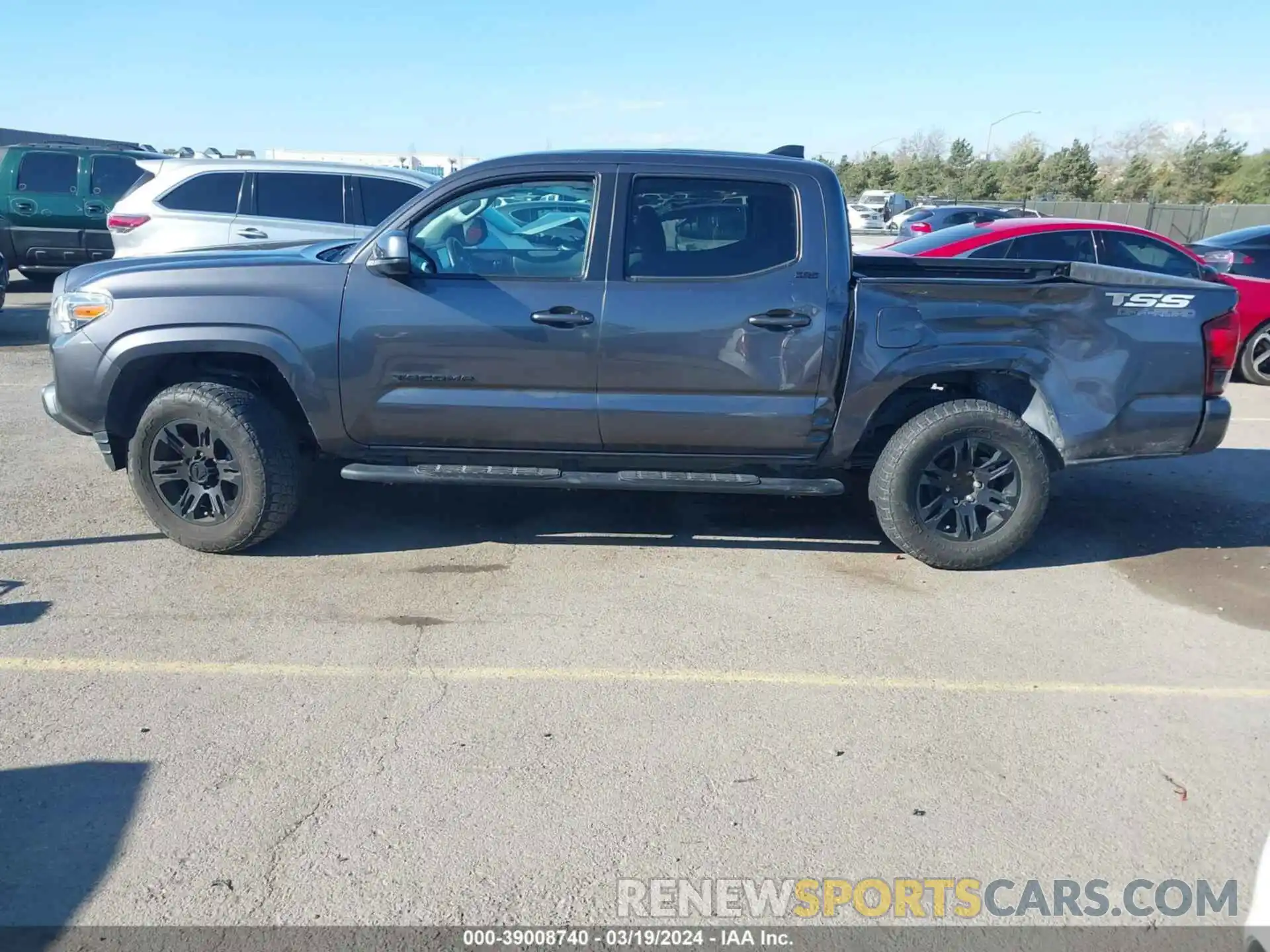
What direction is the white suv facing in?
to the viewer's right

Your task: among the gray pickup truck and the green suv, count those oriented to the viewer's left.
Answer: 1

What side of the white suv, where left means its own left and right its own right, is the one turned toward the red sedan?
front

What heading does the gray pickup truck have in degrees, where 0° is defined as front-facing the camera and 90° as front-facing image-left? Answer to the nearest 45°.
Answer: approximately 90°

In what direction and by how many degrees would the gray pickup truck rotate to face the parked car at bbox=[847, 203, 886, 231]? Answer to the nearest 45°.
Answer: approximately 90° to its right

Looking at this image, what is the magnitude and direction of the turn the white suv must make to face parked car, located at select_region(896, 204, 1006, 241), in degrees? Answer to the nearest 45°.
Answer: approximately 45° to its left

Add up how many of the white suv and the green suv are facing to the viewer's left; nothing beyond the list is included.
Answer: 0

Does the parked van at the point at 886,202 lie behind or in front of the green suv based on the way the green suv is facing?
in front

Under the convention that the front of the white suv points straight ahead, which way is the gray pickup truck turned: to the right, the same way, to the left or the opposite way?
the opposite way

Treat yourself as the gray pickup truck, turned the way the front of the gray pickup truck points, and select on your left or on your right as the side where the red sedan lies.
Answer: on your right
